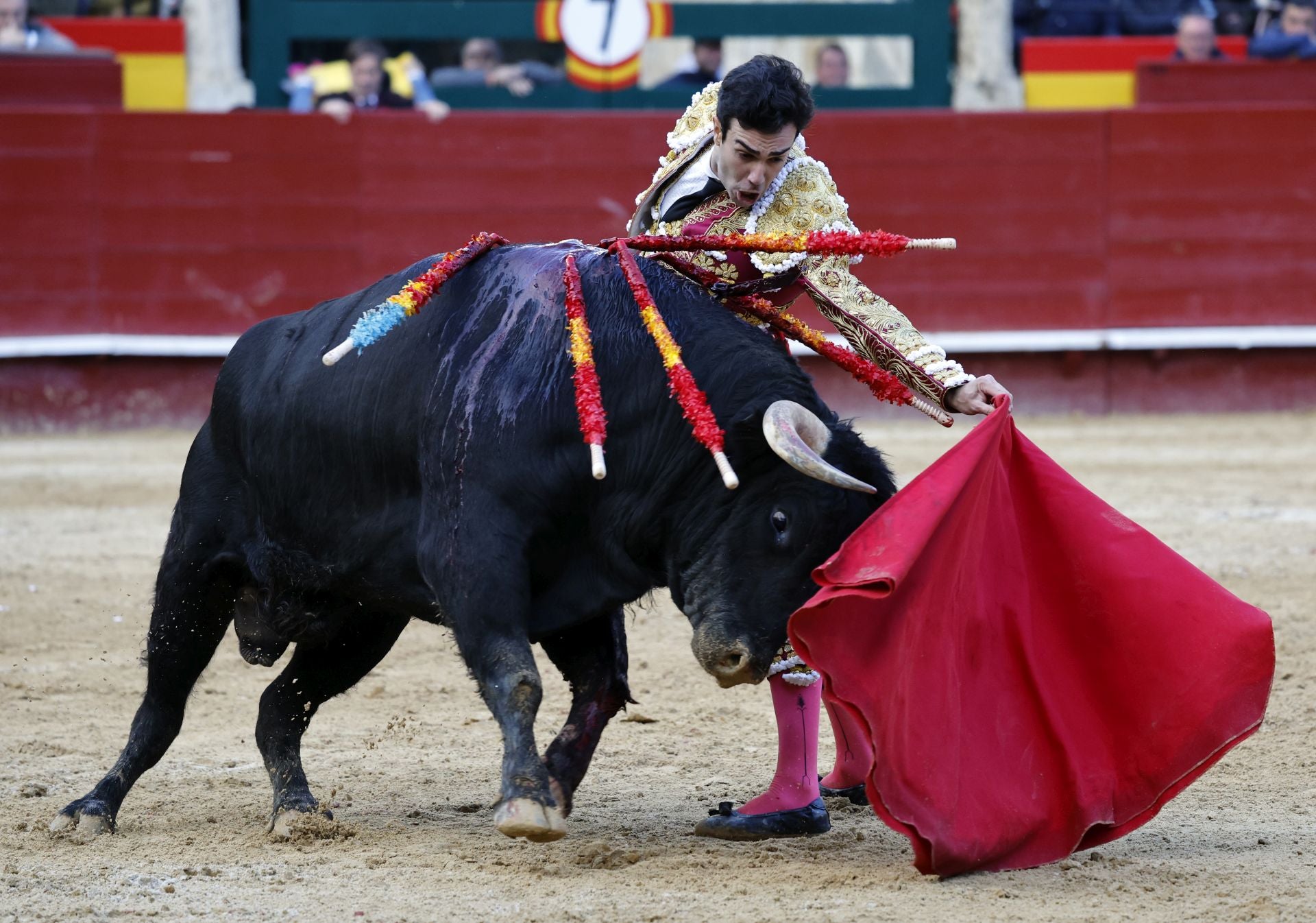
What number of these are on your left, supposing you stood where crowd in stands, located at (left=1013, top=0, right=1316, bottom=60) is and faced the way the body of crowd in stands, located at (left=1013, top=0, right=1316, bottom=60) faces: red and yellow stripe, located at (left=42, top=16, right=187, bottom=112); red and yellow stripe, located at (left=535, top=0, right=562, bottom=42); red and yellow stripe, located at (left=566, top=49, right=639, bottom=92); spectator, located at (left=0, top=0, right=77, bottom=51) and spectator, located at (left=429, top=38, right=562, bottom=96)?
0

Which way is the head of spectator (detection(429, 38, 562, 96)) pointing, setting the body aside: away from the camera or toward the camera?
toward the camera

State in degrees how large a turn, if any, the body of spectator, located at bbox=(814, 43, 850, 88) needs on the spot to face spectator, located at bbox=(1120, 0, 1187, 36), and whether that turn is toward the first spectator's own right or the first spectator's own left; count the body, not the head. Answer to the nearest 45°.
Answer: approximately 90° to the first spectator's own left

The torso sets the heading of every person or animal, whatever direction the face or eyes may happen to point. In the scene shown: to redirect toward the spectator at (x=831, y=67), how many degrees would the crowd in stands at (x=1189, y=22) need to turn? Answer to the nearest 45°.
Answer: approximately 45° to their right

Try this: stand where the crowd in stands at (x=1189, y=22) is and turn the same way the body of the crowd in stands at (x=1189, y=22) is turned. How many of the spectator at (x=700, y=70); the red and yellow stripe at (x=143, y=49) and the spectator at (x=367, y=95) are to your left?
0

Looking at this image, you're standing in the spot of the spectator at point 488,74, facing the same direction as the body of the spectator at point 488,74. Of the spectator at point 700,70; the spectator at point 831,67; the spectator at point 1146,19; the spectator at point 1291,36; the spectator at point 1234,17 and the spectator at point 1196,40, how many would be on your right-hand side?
0

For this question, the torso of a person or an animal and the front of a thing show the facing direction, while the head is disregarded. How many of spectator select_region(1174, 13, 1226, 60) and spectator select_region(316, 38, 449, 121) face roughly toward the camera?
2

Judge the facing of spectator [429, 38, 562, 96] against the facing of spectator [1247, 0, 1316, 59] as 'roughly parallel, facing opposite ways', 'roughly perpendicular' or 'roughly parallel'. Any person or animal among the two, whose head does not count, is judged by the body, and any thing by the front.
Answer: roughly parallel

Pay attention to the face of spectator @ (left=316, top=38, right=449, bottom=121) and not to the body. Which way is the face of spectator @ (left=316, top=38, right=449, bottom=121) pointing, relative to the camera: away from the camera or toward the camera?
toward the camera

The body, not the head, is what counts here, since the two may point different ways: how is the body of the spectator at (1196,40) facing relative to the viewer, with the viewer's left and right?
facing the viewer

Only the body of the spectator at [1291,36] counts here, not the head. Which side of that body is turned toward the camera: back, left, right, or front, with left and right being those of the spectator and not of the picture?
front

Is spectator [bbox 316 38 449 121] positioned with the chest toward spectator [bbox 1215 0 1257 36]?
no

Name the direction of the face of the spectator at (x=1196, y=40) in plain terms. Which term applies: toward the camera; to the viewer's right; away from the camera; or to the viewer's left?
toward the camera

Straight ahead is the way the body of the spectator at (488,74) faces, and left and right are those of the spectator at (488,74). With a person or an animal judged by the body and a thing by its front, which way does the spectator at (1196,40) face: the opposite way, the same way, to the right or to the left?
the same way

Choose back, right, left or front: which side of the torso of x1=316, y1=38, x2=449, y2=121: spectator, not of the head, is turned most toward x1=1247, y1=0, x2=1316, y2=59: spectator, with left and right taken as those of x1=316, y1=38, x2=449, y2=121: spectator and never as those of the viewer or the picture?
left

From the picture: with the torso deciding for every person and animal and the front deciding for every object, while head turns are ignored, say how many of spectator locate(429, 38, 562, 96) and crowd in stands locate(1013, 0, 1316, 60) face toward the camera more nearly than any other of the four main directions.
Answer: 2

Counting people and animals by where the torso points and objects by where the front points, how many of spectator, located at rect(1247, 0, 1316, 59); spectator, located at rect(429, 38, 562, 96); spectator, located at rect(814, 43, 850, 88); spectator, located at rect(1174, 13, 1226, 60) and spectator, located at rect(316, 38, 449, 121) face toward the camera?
5
